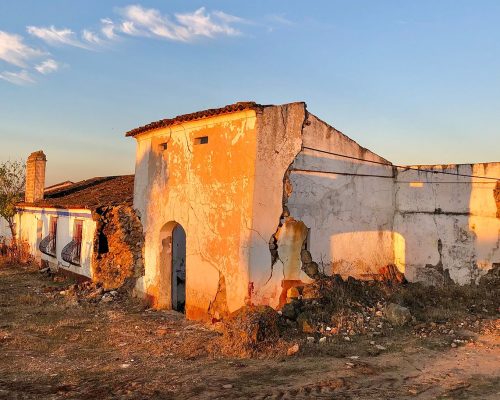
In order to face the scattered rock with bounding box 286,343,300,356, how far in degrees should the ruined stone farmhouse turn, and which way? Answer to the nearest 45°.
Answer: approximately 45° to its left

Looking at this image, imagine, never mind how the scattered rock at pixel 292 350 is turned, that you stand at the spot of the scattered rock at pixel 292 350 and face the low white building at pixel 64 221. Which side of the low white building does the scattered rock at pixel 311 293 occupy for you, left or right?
right

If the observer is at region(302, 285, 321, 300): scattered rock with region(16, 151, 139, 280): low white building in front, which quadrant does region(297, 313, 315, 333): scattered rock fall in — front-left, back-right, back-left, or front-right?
back-left

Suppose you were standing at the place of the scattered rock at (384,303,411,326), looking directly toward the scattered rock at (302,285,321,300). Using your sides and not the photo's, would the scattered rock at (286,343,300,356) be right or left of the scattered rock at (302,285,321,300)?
left

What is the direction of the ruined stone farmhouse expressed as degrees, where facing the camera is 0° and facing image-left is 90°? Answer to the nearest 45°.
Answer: approximately 45°

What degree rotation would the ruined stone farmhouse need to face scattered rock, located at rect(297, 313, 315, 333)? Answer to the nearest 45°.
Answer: approximately 45° to its left
